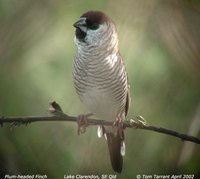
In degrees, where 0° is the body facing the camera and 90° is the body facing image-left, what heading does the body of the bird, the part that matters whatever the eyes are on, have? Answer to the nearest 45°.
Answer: approximately 45°
